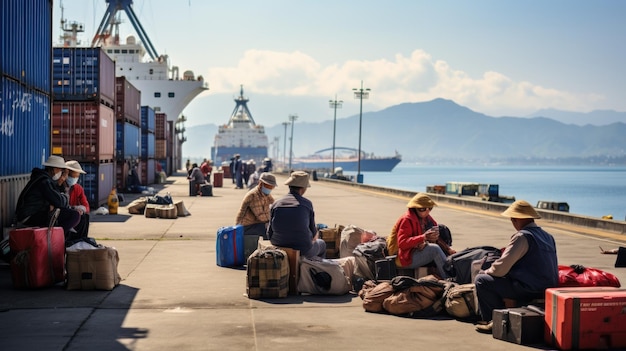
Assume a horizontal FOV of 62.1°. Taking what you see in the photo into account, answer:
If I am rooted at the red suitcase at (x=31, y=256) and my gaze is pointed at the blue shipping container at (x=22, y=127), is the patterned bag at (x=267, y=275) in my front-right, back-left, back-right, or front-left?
back-right

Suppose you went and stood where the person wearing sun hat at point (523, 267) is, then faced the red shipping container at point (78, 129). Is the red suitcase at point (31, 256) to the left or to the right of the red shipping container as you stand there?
left

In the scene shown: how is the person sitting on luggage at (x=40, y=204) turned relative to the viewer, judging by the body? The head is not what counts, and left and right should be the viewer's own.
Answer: facing to the right of the viewer

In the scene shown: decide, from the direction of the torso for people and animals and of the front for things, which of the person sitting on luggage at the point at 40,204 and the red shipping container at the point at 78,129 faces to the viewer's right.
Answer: the person sitting on luggage

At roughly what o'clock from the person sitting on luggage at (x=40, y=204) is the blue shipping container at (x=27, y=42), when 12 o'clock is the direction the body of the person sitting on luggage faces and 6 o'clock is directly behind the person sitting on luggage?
The blue shipping container is roughly at 9 o'clock from the person sitting on luggage.

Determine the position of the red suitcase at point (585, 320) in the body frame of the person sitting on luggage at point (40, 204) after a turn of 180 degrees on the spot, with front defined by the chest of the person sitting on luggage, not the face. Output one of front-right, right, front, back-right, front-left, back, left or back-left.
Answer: back-left

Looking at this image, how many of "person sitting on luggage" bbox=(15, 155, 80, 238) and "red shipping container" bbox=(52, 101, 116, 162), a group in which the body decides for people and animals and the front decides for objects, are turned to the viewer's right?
1

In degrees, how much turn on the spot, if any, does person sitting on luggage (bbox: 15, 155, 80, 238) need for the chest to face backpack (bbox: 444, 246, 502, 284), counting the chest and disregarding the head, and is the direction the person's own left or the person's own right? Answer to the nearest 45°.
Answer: approximately 45° to the person's own right

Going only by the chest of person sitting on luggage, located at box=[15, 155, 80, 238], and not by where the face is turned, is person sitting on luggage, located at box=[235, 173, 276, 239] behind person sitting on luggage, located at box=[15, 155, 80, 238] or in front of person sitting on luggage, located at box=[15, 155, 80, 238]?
in front
